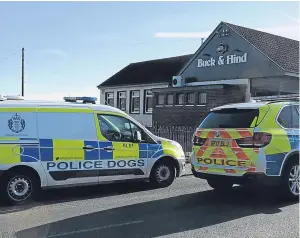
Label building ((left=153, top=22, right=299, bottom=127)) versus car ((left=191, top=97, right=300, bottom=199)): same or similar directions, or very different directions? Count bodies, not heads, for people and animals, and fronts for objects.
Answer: very different directions

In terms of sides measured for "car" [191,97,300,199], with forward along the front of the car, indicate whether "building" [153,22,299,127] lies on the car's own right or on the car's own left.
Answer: on the car's own left

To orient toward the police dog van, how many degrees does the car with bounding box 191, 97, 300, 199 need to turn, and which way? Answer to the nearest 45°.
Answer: approximately 135° to its left

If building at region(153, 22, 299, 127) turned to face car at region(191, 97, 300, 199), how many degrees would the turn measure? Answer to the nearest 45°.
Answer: approximately 45° to its left

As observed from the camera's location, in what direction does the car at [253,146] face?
facing away from the viewer and to the right of the viewer

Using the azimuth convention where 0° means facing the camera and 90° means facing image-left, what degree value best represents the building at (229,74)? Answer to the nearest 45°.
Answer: approximately 45°

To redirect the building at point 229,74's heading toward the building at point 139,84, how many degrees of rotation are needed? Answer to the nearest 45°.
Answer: approximately 90° to its right

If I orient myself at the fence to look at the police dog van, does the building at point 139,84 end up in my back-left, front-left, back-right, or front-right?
back-right

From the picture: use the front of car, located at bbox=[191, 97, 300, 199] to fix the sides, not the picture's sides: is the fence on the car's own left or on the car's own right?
on the car's own left
